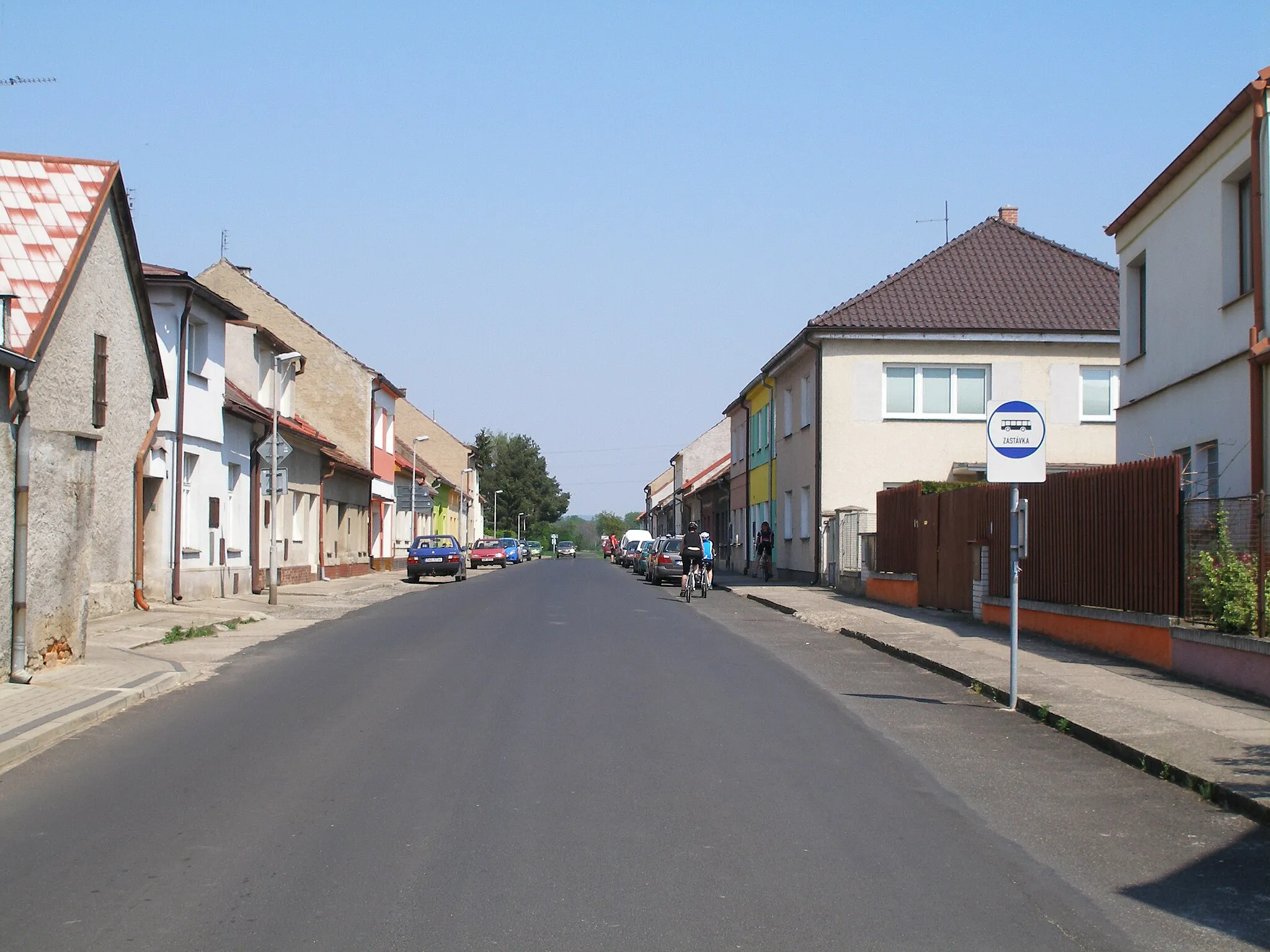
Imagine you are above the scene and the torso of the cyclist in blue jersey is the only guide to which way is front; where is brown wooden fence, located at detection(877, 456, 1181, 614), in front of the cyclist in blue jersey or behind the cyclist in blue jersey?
behind

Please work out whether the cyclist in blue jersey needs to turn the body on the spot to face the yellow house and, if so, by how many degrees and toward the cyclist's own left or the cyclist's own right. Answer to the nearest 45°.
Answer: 0° — they already face it

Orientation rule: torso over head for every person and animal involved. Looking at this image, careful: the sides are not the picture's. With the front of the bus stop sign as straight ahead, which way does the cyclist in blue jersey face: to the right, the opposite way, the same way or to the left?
the opposite way

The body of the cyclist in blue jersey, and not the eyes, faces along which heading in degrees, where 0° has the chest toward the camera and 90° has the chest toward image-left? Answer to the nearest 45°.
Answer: approximately 180°

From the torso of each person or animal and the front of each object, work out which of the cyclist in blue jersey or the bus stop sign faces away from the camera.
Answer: the cyclist in blue jersey

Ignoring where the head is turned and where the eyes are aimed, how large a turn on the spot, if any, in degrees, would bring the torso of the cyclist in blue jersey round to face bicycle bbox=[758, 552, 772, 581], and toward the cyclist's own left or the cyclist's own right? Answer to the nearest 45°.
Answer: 0° — they already face it
